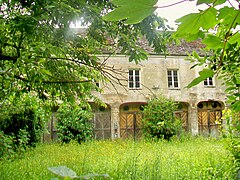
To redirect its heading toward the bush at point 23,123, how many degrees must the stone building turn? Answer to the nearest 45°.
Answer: approximately 45° to its right

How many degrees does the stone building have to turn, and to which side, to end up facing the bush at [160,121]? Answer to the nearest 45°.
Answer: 0° — it already faces it

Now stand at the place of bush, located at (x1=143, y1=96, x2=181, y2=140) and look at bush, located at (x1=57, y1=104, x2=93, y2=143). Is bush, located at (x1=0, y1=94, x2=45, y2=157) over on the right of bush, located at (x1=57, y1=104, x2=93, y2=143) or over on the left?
left

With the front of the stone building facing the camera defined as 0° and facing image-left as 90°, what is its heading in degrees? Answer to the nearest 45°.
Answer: approximately 0°

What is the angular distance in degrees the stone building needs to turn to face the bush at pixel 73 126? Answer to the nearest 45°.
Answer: approximately 45° to its right
